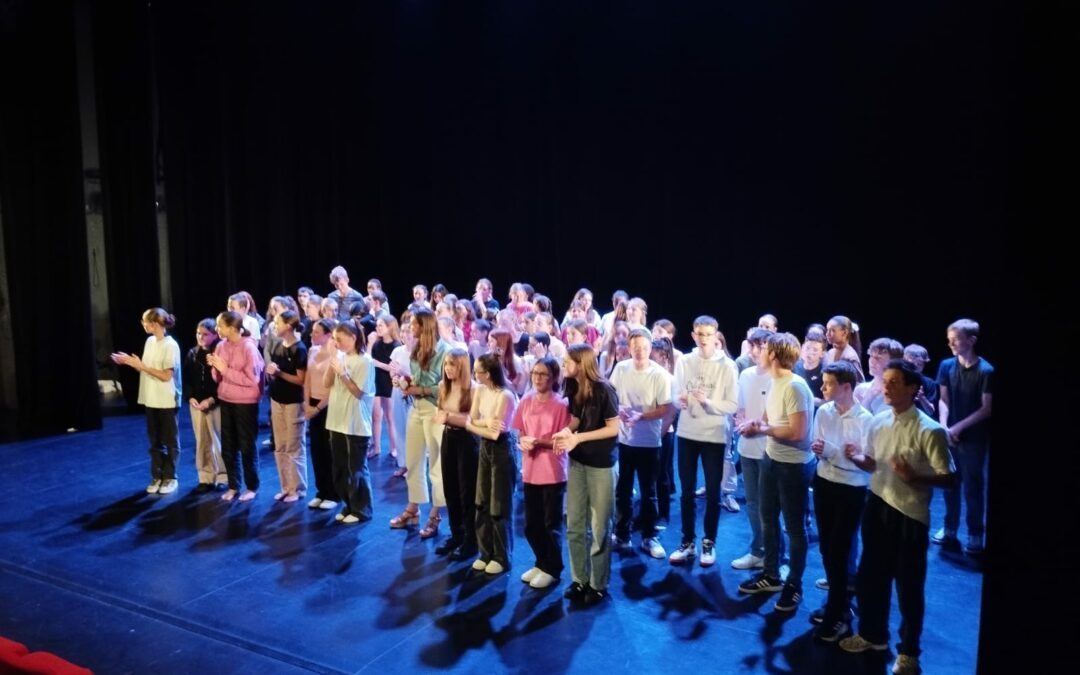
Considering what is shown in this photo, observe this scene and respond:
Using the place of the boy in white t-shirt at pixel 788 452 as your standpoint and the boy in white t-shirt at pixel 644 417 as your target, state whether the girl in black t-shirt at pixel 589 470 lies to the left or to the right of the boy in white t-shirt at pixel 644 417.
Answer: left

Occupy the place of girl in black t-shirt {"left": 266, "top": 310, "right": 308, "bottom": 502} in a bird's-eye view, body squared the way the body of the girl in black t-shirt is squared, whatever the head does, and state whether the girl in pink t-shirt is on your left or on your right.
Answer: on your left

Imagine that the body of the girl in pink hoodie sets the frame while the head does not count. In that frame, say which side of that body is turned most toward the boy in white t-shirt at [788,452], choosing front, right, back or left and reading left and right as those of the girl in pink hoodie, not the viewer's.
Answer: left

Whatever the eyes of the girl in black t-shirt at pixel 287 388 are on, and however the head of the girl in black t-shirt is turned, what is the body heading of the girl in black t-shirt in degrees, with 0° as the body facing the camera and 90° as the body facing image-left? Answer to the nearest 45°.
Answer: approximately 45°

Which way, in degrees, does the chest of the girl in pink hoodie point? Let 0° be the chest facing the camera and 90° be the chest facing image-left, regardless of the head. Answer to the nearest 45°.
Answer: approximately 45°

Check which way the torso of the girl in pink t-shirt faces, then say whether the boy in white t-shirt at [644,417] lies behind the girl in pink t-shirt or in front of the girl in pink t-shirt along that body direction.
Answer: behind

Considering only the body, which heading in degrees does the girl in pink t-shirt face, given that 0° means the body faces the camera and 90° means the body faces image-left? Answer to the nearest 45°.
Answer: approximately 45°

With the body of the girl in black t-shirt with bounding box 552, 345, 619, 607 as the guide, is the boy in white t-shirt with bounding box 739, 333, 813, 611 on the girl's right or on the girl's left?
on the girl's left
